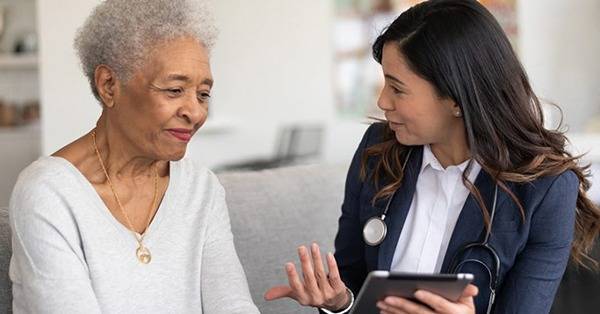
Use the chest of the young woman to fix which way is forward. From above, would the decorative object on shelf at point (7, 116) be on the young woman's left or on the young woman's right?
on the young woman's right

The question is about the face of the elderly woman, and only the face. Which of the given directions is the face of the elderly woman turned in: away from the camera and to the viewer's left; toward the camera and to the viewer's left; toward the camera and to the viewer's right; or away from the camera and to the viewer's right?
toward the camera and to the viewer's right

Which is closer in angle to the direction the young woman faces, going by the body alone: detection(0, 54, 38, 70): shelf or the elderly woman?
the elderly woman

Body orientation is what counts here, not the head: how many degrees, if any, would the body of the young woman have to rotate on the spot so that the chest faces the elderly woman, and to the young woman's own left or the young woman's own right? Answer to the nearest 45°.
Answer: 0° — they already face them

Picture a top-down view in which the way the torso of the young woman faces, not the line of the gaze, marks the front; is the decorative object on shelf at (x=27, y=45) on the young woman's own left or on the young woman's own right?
on the young woman's own right

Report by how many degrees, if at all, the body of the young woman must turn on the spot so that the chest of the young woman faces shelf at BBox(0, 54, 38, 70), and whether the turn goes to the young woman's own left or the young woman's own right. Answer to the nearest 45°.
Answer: approximately 90° to the young woman's own right

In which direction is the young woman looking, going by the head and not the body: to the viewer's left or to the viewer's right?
to the viewer's left

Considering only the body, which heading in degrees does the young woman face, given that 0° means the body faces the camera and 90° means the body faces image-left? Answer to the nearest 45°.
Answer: approximately 45°
